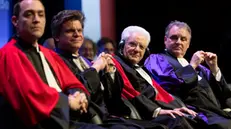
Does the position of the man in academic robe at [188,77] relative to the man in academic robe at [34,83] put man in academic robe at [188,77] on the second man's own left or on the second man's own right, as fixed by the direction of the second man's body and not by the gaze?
on the second man's own left

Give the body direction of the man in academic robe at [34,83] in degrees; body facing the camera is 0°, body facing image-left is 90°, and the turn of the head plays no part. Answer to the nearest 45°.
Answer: approximately 315°

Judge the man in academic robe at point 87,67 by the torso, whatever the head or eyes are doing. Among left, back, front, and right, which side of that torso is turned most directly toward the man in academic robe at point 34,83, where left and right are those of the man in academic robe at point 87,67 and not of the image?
right

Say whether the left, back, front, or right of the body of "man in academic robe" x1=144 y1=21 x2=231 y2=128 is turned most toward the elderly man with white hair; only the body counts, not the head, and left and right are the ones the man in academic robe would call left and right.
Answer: right

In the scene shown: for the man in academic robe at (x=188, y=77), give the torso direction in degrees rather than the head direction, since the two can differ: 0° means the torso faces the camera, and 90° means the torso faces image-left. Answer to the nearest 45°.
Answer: approximately 315°
